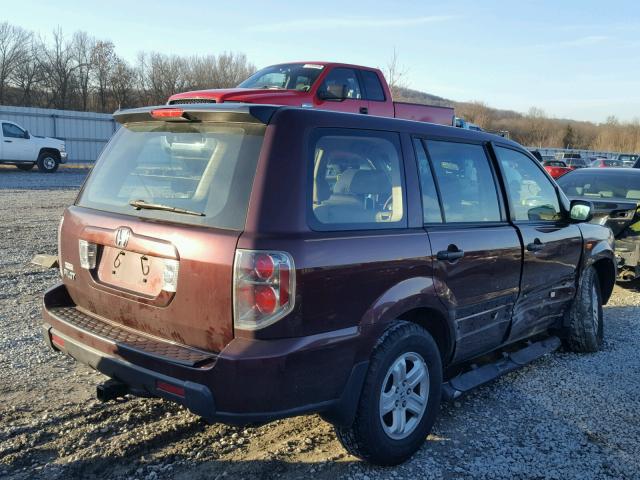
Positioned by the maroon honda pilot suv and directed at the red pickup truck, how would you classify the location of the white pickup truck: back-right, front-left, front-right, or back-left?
front-left

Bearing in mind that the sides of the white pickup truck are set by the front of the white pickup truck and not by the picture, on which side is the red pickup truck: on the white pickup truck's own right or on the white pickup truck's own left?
on the white pickup truck's own right

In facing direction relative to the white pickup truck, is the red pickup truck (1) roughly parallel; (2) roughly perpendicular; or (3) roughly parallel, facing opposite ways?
roughly parallel, facing opposite ways

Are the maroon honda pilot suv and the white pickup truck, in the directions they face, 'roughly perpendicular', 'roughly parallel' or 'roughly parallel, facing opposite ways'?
roughly parallel

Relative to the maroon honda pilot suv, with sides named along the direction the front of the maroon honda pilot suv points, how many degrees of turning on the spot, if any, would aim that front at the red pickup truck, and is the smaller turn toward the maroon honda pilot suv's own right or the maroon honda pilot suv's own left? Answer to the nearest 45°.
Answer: approximately 45° to the maroon honda pilot suv's own left

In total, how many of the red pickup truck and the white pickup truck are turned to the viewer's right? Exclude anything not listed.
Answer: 1

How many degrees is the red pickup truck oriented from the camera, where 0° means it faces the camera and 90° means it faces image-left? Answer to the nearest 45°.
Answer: approximately 45°

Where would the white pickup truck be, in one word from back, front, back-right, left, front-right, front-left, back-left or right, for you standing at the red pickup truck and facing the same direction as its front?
right

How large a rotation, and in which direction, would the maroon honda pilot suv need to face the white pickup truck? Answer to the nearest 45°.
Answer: approximately 90° to its left

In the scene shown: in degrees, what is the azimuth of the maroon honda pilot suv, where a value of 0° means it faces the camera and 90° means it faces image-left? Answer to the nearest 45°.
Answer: approximately 225°

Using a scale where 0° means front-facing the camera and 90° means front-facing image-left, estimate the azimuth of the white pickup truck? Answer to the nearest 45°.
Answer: approximately 270°

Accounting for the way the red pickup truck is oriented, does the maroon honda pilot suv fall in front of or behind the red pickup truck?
in front

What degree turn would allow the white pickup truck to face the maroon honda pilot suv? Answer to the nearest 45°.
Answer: approximately 90° to its right

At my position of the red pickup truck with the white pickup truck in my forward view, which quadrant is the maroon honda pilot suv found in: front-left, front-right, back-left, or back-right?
back-left
